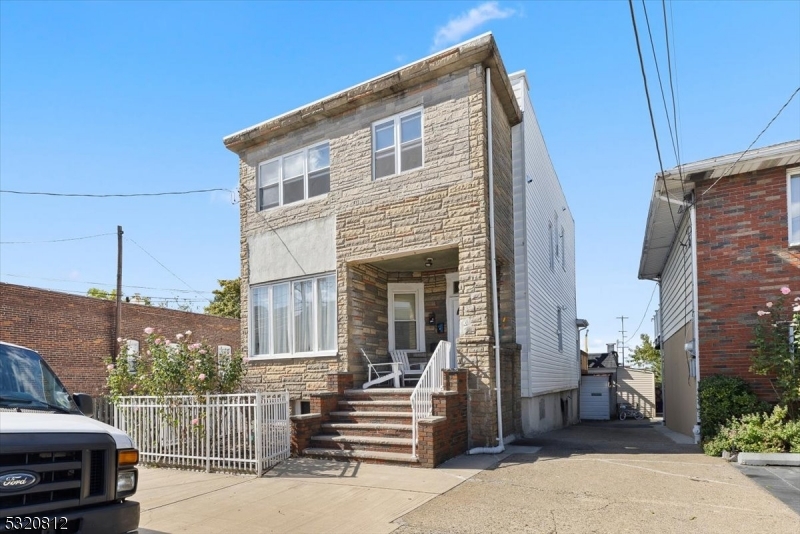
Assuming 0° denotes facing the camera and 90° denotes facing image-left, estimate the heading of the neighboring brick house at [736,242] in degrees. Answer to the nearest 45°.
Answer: approximately 0°

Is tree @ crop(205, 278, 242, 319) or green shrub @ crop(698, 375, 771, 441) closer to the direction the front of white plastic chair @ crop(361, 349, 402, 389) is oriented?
the green shrub

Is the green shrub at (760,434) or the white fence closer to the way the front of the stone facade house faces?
the white fence

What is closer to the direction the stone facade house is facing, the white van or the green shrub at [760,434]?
the white van

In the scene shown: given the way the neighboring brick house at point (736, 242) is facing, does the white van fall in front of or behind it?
in front

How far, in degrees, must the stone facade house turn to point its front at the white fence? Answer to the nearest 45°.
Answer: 0° — it already faces it
